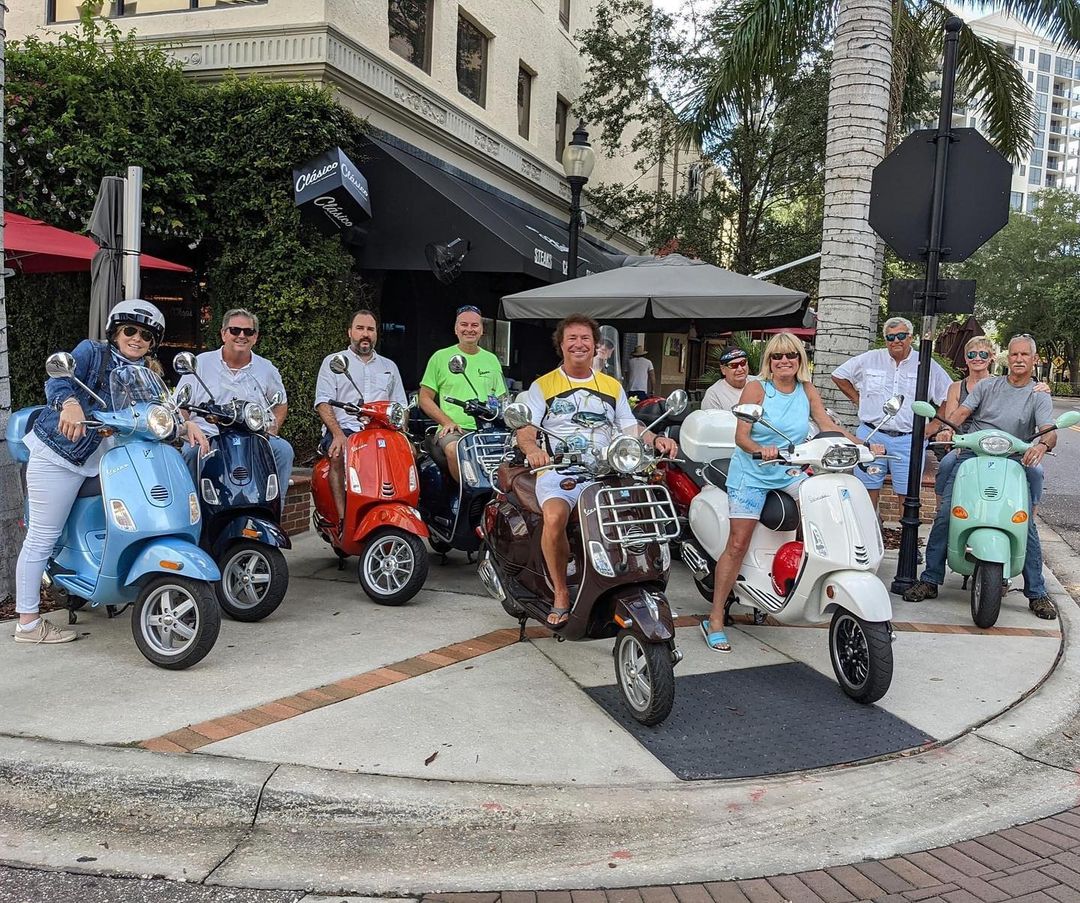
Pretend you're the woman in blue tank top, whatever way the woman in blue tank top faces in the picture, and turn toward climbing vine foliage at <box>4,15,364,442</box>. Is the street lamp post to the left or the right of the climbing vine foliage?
right

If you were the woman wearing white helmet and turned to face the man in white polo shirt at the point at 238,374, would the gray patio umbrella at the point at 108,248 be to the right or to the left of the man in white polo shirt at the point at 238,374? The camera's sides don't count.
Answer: left

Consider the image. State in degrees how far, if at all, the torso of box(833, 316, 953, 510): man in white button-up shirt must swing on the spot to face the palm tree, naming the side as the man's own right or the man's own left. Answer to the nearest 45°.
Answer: approximately 180°

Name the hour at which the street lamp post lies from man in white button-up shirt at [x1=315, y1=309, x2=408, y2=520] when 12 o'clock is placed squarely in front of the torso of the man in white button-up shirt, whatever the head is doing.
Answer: The street lamp post is roughly at 7 o'clock from the man in white button-up shirt.

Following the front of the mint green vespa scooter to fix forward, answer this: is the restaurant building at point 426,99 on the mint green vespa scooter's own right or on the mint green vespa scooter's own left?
on the mint green vespa scooter's own right

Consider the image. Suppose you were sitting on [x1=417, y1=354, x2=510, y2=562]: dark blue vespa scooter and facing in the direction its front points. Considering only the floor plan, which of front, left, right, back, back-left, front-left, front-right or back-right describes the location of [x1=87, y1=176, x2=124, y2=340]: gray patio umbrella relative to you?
back-right

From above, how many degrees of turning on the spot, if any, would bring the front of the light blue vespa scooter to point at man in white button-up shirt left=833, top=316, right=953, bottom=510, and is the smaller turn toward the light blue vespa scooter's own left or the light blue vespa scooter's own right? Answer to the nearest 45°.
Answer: approximately 45° to the light blue vespa scooter's own left

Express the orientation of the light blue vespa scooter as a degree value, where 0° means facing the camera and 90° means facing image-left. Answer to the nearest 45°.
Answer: approximately 315°

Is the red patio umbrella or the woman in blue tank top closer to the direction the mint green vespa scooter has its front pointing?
the woman in blue tank top

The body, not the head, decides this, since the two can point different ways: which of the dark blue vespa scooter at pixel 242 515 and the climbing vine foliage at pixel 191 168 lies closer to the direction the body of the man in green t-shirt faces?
the dark blue vespa scooter
